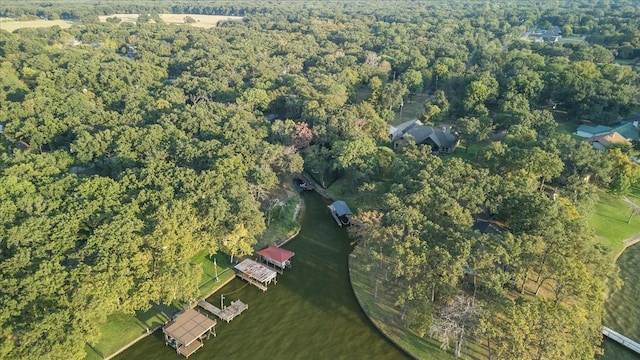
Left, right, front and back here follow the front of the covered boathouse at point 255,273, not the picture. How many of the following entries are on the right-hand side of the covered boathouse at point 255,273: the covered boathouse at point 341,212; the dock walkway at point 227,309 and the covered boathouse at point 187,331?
2

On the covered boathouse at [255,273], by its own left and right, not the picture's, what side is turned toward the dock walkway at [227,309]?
right

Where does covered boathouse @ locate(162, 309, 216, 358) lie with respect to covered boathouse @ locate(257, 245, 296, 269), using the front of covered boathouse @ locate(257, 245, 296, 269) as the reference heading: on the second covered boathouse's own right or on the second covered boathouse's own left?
on the second covered boathouse's own right

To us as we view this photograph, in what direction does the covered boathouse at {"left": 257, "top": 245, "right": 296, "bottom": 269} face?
facing the viewer and to the right of the viewer

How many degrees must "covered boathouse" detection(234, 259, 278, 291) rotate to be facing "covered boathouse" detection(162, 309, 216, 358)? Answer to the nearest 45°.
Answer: approximately 90° to its right

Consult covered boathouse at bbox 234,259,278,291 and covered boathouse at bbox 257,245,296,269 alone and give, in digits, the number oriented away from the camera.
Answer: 0

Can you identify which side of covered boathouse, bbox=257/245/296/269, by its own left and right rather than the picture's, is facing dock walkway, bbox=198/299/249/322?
right

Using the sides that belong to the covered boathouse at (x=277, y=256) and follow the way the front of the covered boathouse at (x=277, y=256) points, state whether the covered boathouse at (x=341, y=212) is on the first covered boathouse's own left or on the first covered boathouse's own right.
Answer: on the first covered boathouse's own left

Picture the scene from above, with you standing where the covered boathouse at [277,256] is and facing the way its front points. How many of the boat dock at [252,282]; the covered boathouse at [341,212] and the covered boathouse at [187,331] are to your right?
2

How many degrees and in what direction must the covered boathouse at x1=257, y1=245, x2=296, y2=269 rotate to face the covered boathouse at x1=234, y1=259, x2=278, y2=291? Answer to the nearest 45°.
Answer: approximately 90° to its right

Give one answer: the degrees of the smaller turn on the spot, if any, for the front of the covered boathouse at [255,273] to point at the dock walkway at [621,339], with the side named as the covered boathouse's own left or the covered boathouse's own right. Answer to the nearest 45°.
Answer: approximately 45° to the covered boathouse's own left

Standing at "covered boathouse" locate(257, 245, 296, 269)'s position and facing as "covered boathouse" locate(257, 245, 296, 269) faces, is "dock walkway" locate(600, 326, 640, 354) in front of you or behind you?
in front

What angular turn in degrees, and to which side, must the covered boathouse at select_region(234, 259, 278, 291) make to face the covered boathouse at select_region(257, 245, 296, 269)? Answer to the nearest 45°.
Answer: approximately 90° to its left

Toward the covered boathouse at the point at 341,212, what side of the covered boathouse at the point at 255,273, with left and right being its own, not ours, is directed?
left
